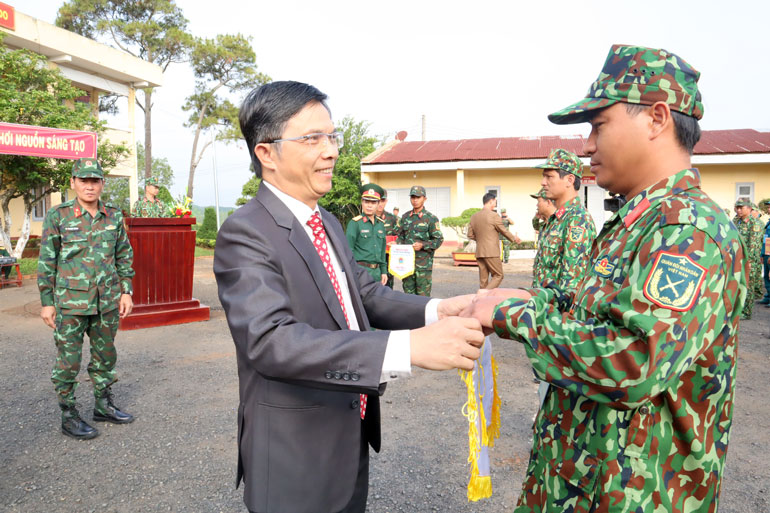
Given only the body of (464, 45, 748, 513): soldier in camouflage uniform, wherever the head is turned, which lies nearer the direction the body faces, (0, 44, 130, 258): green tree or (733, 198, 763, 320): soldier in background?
the green tree

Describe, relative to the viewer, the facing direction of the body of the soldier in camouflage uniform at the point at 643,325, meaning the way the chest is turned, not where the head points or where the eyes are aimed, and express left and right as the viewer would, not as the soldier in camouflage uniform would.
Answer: facing to the left of the viewer

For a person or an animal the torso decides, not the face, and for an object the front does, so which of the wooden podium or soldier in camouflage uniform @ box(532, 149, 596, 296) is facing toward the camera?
the wooden podium

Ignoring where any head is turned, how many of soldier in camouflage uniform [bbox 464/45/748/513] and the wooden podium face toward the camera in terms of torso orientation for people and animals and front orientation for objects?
1

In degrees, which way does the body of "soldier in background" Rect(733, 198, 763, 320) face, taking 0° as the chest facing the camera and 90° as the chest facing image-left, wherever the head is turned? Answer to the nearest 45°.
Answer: approximately 45°

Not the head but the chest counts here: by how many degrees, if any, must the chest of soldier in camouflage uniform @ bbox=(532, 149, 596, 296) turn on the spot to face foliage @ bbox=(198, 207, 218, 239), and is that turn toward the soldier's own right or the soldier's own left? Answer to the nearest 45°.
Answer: approximately 45° to the soldier's own right

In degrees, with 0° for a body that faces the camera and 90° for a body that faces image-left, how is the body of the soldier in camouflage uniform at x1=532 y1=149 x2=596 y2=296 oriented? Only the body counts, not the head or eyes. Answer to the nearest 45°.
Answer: approximately 90°

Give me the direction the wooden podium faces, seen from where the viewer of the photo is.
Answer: facing the viewer

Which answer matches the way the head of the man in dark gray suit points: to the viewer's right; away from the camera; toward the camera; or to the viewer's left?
to the viewer's right

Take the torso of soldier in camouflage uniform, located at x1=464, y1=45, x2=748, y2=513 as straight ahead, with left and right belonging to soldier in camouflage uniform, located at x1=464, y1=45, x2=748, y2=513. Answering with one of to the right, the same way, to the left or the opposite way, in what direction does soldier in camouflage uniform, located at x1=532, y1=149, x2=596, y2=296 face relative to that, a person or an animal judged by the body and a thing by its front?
the same way

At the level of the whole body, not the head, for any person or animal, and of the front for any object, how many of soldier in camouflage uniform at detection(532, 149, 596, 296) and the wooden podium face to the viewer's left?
1

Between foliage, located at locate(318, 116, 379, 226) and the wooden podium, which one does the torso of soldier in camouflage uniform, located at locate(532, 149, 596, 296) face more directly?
the wooden podium

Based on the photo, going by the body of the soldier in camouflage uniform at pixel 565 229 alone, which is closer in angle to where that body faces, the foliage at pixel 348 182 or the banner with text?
the banner with text

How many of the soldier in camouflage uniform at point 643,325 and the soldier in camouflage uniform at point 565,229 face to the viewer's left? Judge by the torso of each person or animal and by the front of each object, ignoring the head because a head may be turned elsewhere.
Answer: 2

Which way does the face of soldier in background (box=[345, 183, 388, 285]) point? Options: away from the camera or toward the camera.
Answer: toward the camera
